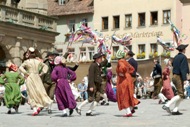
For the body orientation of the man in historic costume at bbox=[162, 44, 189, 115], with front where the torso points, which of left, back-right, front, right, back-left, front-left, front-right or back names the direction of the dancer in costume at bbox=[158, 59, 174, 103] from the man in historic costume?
front-left

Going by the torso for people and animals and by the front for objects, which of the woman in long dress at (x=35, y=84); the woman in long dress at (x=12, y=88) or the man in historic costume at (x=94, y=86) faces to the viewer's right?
the man in historic costume

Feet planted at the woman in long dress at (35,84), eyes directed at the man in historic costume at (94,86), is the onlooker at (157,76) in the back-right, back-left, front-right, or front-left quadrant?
front-left

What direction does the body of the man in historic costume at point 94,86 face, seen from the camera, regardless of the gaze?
to the viewer's right
